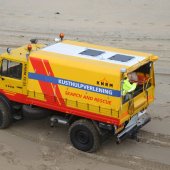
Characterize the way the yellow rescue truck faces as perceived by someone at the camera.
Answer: facing away from the viewer and to the left of the viewer
